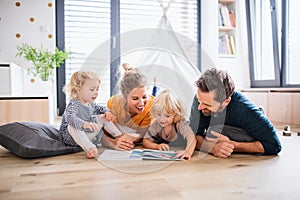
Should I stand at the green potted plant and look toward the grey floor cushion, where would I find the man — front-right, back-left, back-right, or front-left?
front-left

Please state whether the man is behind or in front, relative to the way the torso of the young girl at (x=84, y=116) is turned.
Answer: in front

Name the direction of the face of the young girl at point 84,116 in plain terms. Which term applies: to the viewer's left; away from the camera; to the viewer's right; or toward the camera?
to the viewer's right

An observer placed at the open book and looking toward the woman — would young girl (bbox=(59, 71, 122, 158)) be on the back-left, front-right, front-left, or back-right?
front-left

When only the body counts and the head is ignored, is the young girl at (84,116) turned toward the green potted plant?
no

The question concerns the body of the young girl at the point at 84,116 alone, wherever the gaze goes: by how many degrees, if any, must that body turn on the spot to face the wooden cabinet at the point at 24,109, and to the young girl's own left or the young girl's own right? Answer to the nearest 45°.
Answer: approximately 180°

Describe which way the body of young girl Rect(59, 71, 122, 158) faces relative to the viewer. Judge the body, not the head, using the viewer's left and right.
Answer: facing the viewer and to the right of the viewer
